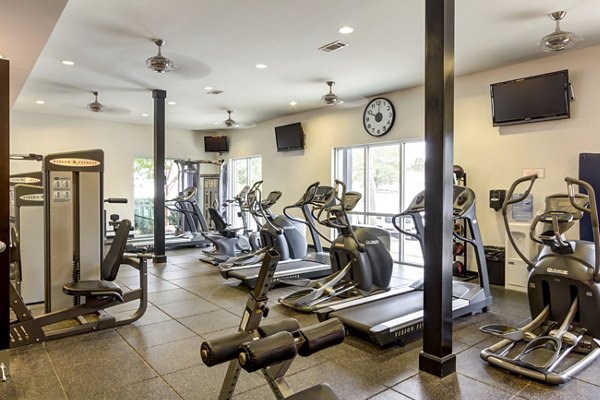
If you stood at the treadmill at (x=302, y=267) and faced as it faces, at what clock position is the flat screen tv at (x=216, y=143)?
The flat screen tv is roughly at 10 o'clock from the treadmill.

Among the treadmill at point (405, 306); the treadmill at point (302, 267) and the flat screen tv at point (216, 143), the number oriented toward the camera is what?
1

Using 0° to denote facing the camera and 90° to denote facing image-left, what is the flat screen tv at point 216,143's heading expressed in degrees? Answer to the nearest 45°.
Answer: approximately 0°

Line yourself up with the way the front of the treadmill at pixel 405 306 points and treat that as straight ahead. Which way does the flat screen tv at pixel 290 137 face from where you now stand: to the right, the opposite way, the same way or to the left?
the opposite way

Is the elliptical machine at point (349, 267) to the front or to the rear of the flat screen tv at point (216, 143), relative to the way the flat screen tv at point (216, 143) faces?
to the front

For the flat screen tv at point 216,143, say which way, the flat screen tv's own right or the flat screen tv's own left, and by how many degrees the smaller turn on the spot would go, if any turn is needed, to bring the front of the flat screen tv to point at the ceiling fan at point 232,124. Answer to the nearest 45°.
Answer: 0° — it already faces it

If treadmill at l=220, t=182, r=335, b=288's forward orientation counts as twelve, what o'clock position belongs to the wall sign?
The wall sign is roughly at 2 o'clock from the treadmill.

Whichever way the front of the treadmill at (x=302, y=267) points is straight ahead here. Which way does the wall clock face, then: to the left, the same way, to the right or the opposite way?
the opposite way

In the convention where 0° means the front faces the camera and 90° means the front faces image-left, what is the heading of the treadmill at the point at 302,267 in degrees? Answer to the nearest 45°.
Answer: approximately 225°

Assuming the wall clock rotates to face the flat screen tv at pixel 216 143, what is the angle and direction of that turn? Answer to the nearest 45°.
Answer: approximately 90° to its right

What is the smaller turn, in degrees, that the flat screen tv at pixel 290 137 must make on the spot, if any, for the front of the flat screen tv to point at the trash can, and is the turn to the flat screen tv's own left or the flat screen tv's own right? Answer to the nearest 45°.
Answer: approximately 90° to the flat screen tv's own left

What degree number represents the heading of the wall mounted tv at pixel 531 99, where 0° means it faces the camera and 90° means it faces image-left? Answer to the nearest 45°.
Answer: approximately 45°

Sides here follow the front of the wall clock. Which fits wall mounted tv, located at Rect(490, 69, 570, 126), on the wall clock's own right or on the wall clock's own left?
on the wall clock's own left

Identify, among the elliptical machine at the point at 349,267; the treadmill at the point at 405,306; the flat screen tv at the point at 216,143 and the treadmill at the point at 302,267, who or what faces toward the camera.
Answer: the flat screen tv

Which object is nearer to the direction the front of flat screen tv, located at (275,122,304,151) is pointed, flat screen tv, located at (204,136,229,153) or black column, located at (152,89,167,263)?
the black column

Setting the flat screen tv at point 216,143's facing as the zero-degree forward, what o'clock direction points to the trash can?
The trash can is roughly at 11 o'clock from the flat screen tv.
